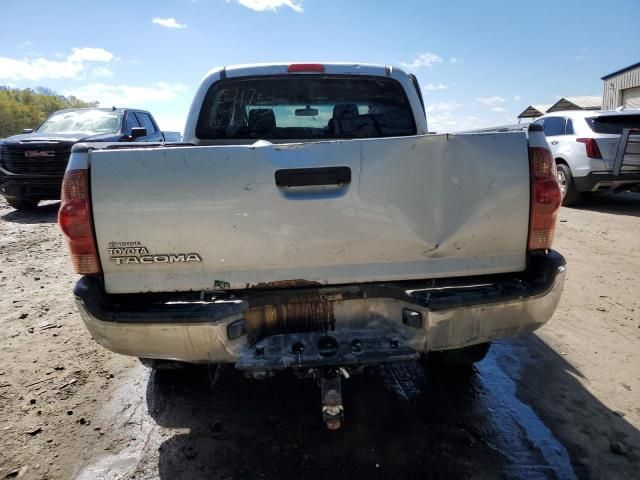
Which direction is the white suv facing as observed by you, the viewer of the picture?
facing away from the viewer and to the left of the viewer

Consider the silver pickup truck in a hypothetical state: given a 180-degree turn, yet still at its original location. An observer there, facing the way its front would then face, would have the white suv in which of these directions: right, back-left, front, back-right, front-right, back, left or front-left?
back-left

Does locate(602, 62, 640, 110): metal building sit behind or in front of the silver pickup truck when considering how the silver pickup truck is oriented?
in front

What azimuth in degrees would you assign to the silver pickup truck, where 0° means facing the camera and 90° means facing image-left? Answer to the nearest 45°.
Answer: approximately 180°

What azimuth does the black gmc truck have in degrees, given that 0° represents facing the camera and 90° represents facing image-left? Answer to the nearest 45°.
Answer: approximately 45°

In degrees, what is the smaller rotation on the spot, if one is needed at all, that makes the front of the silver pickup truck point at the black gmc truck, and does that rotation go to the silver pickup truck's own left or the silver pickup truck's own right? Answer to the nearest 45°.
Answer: approximately 45° to the silver pickup truck's own left

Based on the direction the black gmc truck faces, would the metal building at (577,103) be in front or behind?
behind

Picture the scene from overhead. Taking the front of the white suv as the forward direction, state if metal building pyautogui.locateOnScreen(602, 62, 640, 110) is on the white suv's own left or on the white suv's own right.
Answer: on the white suv's own right

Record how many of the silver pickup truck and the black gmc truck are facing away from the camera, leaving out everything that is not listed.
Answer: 1

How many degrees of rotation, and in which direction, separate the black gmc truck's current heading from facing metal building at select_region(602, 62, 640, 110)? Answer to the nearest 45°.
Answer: approximately 135° to its left

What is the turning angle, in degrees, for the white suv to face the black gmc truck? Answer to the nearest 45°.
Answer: approximately 90° to its left

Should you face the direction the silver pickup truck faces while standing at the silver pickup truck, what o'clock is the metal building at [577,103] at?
The metal building is roughly at 1 o'clock from the silver pickup truck.

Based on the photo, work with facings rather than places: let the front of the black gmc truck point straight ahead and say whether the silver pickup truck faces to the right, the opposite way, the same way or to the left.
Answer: the opposite way

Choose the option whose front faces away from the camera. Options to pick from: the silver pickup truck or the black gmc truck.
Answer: the silver pickup truck

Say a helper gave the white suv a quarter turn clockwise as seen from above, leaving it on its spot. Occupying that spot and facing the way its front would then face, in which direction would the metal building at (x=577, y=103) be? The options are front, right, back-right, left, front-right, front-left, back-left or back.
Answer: front-left
